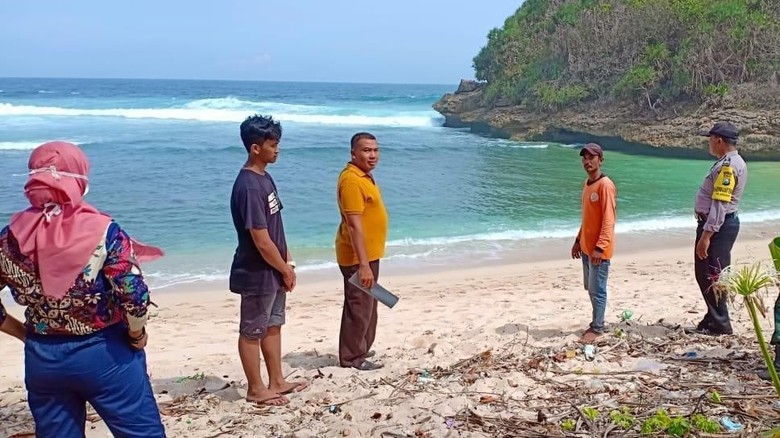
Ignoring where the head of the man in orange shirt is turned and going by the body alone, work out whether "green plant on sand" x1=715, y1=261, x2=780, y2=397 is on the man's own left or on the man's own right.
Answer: on the man's own left

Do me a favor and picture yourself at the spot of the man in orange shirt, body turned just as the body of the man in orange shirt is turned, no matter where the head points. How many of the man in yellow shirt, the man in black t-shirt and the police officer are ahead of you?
2

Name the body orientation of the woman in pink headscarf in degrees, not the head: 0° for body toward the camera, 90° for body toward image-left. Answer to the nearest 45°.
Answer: approximately 180°

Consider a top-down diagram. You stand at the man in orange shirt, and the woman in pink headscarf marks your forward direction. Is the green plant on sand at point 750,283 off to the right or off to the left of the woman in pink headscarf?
left

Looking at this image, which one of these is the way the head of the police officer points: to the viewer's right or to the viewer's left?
to the viewer's left

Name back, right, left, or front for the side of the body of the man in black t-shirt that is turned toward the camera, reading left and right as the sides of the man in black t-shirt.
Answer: right

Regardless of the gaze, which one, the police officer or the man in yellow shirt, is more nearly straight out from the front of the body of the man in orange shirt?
the man in yellow shirt

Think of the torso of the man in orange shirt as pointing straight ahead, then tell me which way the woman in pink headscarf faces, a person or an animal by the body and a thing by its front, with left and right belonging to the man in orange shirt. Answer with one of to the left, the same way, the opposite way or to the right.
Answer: to the right

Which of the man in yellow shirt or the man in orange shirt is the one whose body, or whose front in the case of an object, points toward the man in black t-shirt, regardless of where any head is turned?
the man in orange shirt

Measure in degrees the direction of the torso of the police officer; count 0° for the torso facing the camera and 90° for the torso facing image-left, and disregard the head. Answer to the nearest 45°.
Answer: approximately 90°
